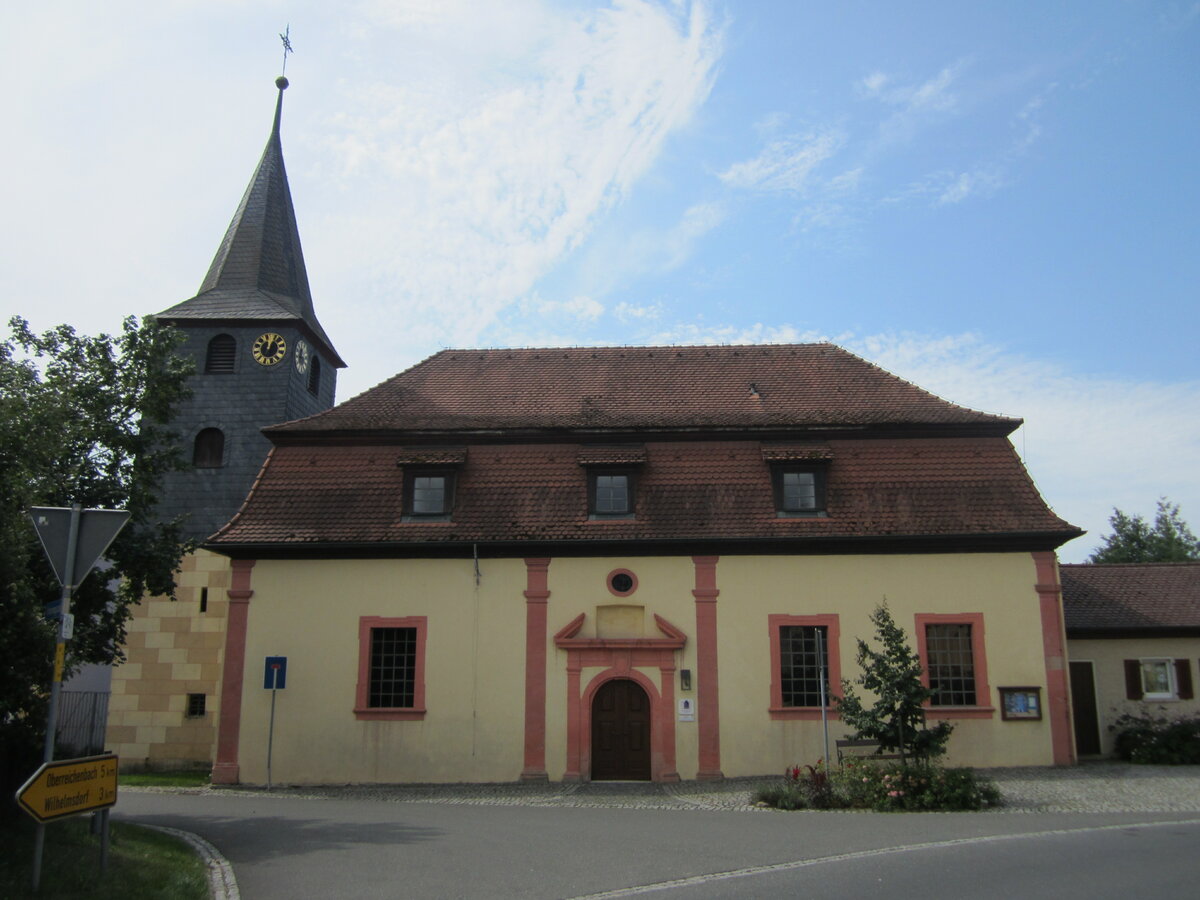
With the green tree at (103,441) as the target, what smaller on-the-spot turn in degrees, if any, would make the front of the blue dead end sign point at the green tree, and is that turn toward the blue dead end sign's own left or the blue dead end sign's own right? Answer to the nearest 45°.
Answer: approximately 45° to the blue dead end sign's own right

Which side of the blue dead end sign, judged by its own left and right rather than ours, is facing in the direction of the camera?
front

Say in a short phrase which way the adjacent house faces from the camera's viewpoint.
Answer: facing the viewer

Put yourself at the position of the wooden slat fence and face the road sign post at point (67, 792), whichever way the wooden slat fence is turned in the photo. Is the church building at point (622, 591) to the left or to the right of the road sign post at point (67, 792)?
left

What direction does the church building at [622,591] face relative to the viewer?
toward the camera

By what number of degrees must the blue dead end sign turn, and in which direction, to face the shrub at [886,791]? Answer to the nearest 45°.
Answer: approximately 45° to its left

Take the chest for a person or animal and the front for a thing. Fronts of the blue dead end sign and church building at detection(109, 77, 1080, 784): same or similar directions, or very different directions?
same or similar directions

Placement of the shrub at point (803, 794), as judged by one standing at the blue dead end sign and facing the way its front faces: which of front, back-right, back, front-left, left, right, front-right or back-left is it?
front-left

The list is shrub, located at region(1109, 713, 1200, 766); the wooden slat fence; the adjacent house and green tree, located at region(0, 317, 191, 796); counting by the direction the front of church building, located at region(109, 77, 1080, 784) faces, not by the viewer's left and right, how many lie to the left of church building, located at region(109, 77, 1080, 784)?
2

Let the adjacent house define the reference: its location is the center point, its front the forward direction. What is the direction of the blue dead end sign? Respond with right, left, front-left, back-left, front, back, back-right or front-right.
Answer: front-right

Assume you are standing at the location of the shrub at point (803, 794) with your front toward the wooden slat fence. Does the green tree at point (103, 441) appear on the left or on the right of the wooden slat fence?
left

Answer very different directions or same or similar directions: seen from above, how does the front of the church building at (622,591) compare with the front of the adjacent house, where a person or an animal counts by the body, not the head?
same or similar directions

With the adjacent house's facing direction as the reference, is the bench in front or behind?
in front

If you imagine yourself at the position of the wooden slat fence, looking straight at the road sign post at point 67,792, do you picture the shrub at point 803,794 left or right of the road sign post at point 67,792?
left
